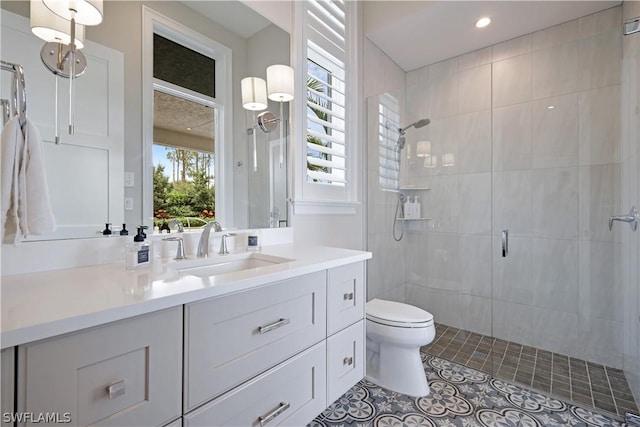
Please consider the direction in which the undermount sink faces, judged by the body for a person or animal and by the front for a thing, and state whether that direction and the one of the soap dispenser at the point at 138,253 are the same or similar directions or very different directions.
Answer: same or similar directions

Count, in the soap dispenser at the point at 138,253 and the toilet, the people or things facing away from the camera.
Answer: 0

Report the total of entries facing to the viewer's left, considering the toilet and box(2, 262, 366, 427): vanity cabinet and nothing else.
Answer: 0

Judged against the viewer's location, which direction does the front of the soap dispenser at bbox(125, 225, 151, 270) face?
facing the viewer and to the right of the viewer

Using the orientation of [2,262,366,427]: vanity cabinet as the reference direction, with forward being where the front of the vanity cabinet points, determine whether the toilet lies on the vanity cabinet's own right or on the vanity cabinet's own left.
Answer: on the vanity cabinet's own left

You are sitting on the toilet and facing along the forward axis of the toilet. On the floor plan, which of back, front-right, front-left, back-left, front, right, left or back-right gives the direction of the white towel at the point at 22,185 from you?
right

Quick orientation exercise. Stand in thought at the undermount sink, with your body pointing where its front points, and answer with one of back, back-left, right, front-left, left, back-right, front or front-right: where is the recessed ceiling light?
front-left

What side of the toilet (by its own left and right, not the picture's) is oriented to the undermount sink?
right

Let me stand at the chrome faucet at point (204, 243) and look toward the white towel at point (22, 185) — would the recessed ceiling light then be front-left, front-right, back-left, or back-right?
back-left
